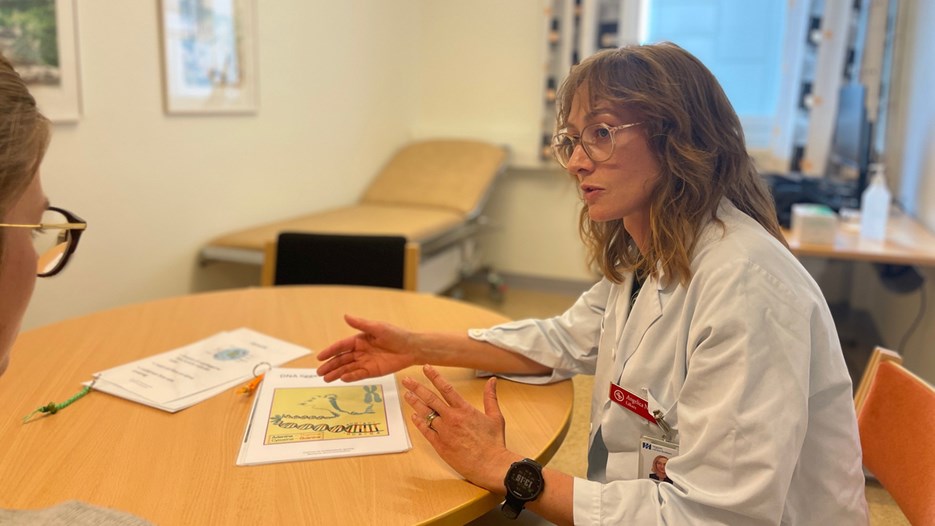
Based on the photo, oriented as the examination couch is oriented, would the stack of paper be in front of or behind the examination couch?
in front

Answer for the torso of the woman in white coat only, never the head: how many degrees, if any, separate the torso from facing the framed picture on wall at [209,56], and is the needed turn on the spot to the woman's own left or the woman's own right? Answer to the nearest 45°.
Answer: approximately 90° to the woman's own right

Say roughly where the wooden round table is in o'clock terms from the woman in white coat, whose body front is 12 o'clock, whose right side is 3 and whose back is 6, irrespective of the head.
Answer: The wooden round table is roughly at 1 o'clock from the woman in white coat.

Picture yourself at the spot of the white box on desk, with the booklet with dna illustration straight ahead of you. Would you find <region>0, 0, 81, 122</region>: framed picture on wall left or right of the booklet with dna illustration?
right

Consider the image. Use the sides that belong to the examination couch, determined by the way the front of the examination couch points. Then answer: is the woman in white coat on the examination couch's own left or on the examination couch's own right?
on the examination couch's own left

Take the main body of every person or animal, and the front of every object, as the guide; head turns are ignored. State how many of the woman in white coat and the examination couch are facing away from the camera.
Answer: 0

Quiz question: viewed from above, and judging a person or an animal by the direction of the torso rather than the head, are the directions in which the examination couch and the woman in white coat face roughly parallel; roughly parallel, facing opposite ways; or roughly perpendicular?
roughly parallel

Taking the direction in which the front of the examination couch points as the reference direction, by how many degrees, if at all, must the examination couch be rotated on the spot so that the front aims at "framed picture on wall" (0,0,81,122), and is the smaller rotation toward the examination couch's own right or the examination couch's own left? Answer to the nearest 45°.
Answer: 0° — it already faces it

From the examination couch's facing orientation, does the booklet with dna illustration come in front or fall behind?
in front

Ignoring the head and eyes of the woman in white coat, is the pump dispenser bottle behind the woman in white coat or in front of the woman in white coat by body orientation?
behind

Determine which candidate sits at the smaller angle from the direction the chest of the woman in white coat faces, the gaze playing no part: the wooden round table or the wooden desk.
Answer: the wooden round table

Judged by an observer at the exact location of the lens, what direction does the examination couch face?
facing the viewer and to the left of the viewer
